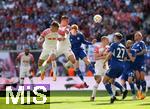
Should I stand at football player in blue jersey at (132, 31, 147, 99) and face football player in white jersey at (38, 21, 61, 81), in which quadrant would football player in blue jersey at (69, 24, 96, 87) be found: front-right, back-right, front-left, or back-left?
front-right

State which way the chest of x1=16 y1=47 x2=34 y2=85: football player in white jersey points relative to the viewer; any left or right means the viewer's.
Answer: facing the viewer

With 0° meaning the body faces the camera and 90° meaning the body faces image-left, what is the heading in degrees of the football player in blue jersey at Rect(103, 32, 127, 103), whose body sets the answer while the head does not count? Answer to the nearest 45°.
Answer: approximately 135°

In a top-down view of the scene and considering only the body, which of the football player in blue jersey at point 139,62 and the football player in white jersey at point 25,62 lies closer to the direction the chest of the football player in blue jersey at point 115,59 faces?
the football player in white jersey

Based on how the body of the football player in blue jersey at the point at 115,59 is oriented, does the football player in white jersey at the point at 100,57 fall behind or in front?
in front
